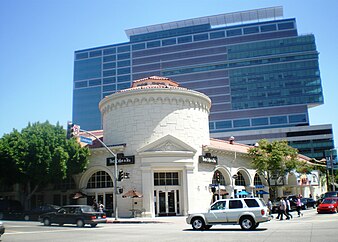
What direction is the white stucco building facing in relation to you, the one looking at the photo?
facing the viewer

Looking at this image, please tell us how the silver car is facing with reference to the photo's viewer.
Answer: facing to the left of the viewer

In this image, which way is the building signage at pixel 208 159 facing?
toward the camera

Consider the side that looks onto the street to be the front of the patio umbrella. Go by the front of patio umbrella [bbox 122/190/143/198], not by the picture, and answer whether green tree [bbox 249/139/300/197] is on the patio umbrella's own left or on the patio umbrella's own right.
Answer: on the patio umbrella's own left

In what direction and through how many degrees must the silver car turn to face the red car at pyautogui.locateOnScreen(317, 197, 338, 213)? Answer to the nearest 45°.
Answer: approximately 135° to its right

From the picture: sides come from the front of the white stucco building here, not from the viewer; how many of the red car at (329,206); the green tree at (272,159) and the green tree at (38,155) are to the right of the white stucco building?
1

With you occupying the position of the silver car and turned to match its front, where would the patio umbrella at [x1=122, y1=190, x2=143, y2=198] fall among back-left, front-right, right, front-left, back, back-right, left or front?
front-right

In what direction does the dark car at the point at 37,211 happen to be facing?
to the viewer's left

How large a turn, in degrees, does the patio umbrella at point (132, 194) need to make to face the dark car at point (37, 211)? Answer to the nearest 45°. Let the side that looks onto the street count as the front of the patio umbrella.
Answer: approximately 90° to its right
